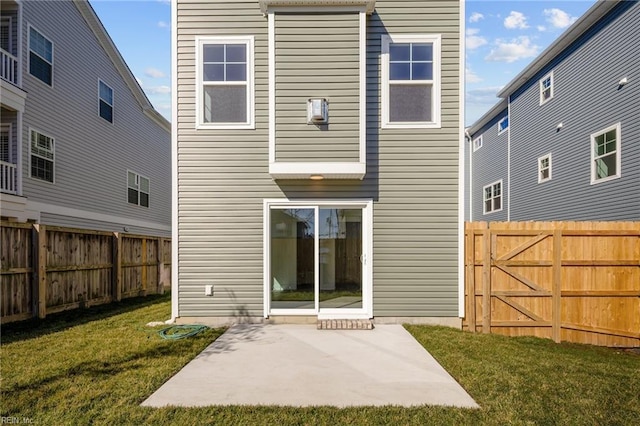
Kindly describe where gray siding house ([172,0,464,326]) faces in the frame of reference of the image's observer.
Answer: facing away from the viewer

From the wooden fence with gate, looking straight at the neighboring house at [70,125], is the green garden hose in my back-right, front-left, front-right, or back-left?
front-left

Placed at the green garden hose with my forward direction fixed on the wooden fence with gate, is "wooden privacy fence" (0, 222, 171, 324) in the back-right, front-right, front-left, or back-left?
back-left
